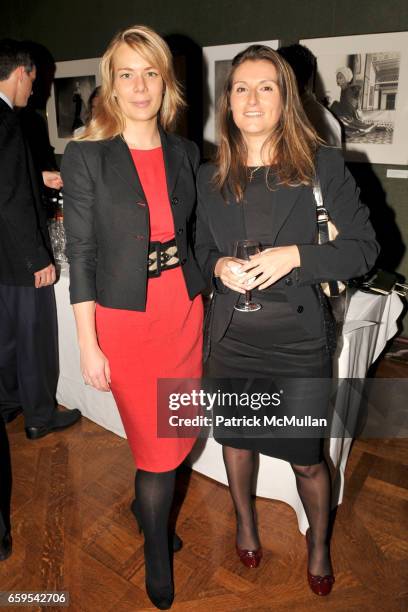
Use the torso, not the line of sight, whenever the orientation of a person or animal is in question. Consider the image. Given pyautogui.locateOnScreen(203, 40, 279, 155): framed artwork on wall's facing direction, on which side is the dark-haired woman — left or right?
on its left

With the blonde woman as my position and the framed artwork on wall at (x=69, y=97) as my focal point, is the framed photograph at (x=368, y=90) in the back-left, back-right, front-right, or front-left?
front-right

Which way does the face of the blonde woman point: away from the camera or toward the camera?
toward the camera

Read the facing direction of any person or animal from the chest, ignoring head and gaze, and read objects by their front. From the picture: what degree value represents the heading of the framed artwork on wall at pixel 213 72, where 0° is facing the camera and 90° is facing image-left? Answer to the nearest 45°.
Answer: approximately 45°

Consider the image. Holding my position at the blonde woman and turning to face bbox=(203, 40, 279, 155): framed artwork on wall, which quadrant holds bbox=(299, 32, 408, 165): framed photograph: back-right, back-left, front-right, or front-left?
front-right

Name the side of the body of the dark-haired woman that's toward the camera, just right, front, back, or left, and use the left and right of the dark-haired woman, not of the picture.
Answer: front

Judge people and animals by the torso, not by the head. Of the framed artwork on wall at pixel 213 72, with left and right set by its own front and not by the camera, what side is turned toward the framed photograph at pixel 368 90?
left

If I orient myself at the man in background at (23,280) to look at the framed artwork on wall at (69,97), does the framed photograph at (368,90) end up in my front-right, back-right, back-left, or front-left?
front-right

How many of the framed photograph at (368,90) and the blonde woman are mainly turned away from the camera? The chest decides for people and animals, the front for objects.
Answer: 0

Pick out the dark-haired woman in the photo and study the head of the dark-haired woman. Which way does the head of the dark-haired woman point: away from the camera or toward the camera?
toward the camera

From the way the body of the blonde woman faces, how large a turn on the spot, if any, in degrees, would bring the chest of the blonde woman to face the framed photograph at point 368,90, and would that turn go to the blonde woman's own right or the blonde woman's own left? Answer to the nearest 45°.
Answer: approximately 90° to the blonde woman's own left

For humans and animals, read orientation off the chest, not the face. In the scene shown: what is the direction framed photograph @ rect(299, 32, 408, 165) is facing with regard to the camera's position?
facing the viewer and to the left of the viewer

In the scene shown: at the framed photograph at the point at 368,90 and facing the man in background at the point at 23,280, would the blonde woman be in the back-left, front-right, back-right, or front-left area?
front-left

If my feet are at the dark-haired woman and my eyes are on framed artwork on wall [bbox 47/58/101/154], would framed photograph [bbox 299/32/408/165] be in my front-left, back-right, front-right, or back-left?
front-right

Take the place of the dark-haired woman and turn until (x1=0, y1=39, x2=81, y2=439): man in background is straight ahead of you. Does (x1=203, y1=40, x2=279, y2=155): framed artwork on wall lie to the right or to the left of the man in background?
right
